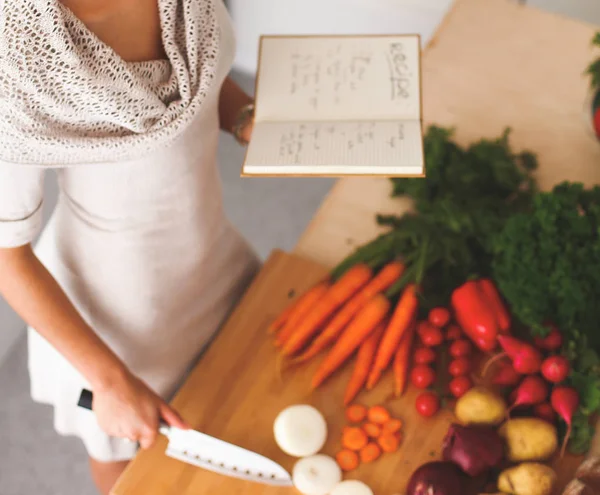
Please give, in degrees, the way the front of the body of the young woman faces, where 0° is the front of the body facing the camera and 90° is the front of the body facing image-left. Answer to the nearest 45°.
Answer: approximately 315°
